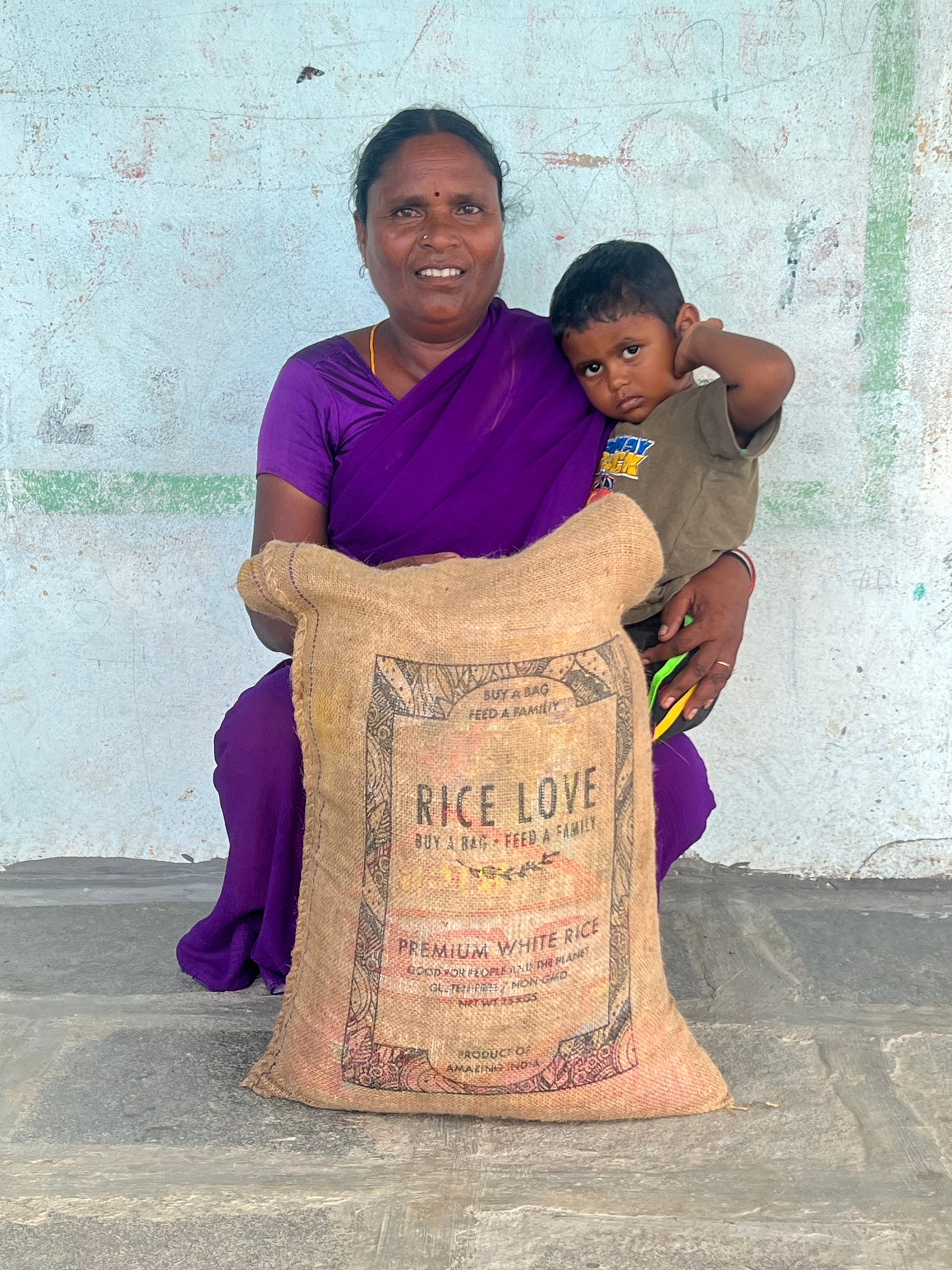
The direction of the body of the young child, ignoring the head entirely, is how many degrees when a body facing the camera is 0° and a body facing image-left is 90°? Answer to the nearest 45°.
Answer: approximately 45°
